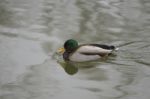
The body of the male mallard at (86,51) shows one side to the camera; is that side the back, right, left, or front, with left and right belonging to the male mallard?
left
